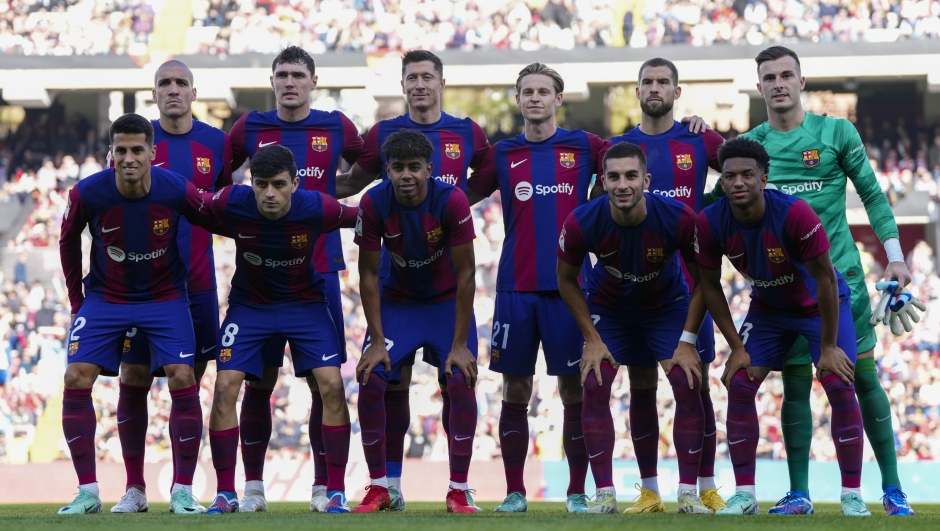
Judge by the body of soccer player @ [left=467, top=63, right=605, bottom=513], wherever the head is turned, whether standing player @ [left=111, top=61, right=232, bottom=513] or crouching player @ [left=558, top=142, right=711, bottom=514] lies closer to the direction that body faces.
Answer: the crouching player

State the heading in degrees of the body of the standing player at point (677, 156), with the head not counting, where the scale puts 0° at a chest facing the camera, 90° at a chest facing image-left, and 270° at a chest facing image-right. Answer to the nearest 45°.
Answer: approximately 0°

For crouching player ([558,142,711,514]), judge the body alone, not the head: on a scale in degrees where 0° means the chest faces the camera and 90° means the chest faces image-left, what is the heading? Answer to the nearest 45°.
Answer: approximately 0°

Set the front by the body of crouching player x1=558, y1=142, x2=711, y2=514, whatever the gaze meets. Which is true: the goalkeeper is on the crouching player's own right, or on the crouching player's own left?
on the crouching player's own left

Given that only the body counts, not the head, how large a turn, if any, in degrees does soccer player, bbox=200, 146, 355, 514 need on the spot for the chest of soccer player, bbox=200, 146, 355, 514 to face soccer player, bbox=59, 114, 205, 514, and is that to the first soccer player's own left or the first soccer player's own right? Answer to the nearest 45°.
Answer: approximately 90° to the first soccer player's own right

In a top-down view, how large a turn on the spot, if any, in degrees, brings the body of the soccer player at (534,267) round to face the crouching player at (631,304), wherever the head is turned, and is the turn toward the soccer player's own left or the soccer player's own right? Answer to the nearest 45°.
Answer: approximately 45° to the soccer player's own left

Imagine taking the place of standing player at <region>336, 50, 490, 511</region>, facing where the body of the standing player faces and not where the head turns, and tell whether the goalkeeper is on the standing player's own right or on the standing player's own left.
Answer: on the standing player's own left
